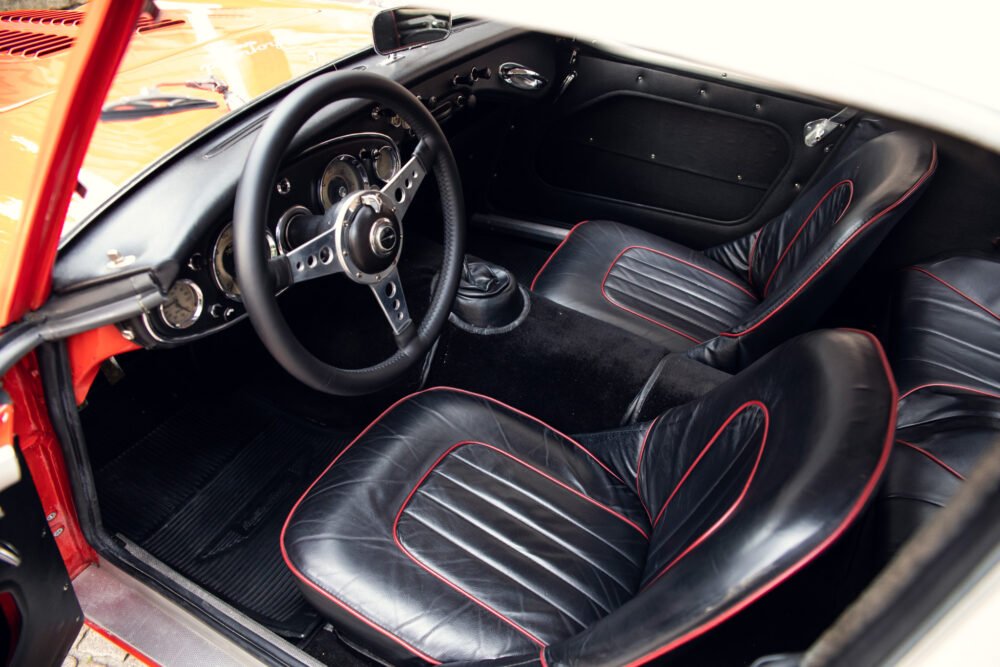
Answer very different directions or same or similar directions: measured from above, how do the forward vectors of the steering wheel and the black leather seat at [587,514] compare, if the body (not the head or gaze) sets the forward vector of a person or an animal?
very different directions

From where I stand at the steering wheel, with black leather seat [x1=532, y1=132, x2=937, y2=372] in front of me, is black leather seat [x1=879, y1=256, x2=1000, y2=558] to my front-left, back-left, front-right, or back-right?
front-right

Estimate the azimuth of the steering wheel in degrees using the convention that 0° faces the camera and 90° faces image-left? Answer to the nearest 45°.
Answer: approximately 315°

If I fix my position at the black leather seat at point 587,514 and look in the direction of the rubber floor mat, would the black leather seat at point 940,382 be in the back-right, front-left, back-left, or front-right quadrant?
back-right

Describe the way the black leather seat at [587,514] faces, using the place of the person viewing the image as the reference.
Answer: facing away from the viewer and to the left of the viewer

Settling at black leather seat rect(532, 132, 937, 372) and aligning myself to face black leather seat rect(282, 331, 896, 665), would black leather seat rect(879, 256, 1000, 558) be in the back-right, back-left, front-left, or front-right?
front-left
